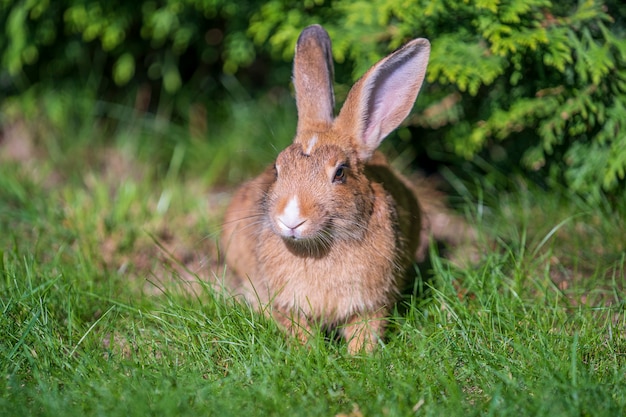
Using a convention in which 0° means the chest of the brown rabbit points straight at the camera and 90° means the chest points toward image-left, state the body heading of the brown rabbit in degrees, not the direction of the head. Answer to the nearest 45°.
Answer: approximately 0°
